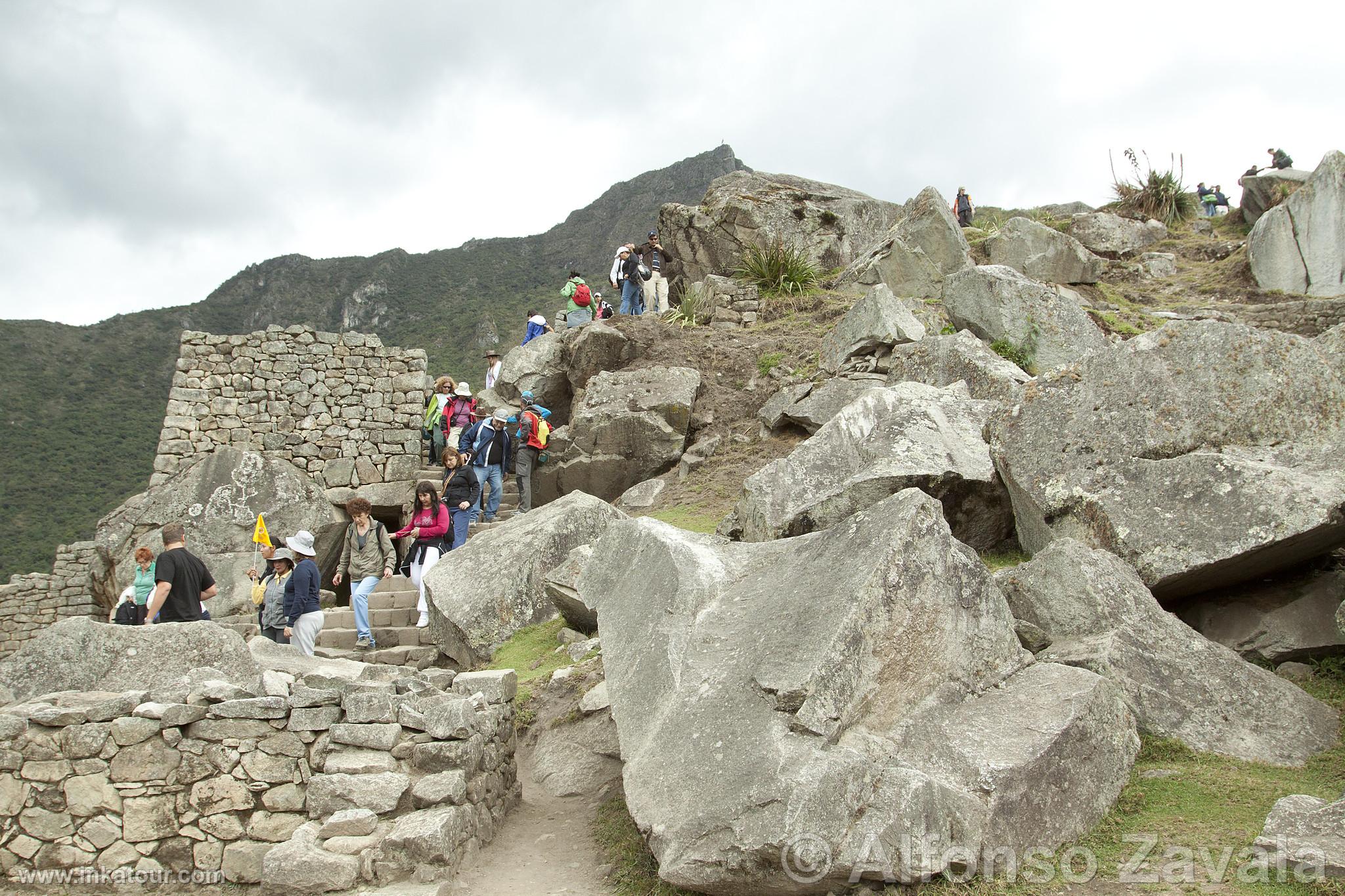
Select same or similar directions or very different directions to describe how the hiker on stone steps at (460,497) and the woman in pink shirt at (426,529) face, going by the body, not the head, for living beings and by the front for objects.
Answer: same or similar directions

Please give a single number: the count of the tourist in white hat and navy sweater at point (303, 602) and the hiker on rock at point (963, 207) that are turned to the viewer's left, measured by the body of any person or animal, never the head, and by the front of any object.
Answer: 1

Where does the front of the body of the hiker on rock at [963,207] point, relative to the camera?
toward the camera

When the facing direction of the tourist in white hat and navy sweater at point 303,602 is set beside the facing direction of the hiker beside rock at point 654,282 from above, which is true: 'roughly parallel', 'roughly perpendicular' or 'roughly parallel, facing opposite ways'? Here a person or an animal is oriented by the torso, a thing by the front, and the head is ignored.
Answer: roughly perpendicular

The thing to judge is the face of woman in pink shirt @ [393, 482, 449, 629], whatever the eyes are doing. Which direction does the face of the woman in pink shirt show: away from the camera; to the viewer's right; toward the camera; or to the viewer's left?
toward the camera

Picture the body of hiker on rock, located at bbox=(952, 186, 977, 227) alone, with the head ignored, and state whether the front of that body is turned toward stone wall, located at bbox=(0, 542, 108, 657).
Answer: no

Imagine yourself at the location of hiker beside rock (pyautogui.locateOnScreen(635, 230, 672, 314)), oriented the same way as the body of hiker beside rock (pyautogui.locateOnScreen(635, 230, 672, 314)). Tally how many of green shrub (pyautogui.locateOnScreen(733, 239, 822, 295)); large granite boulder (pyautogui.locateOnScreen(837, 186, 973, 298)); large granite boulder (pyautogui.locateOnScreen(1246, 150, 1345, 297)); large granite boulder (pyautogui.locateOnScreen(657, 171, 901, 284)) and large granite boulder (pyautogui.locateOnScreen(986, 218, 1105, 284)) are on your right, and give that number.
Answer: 0

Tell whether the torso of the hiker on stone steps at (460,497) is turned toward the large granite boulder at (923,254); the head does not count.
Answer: no

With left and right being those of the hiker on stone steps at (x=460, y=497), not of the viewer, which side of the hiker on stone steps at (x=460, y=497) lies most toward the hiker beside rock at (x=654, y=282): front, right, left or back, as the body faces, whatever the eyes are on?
back

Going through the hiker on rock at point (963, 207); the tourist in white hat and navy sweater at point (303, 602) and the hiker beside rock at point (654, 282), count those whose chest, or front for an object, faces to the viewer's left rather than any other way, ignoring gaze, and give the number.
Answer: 1

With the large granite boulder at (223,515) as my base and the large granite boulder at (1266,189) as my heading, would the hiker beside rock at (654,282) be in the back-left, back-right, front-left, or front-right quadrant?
front-left

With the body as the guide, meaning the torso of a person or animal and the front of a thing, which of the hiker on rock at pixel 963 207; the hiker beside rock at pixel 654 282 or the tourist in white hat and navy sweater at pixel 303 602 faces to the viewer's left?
the tourist in white hat and navy sweater at pixel 303 602

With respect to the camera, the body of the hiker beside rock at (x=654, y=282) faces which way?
toward the camera

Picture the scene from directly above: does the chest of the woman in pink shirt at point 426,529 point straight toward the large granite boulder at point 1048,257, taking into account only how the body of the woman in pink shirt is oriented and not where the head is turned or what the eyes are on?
no

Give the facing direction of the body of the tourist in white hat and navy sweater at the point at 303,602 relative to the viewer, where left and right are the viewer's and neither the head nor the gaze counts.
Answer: facing to the left of the viewer

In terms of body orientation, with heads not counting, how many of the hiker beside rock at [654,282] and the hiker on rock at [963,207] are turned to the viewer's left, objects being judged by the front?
0

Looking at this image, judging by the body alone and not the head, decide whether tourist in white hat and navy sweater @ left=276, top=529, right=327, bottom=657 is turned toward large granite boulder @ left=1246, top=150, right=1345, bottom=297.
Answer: no

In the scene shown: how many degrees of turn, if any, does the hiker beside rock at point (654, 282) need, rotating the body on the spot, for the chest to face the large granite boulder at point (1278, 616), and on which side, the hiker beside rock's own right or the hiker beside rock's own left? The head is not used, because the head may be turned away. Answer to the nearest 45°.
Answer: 0° — they already face it

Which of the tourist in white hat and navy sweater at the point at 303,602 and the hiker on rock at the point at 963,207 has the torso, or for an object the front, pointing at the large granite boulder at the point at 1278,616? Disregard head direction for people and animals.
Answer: the hiker on rock at the point at 963,207

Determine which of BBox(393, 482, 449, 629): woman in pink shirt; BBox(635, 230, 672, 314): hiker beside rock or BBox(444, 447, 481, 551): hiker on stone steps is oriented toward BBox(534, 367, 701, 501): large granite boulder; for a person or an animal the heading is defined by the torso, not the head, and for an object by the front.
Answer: BBox(635, 230, 672, 314): hiker beside rock

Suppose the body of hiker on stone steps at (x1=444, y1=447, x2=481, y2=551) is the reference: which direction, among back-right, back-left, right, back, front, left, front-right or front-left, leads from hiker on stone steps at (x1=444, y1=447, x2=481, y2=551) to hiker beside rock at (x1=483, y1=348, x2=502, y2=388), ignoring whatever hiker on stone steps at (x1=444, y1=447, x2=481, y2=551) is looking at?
back-right

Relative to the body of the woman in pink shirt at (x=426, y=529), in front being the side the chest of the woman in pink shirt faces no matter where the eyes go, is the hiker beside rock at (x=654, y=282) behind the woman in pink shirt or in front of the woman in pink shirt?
behind
